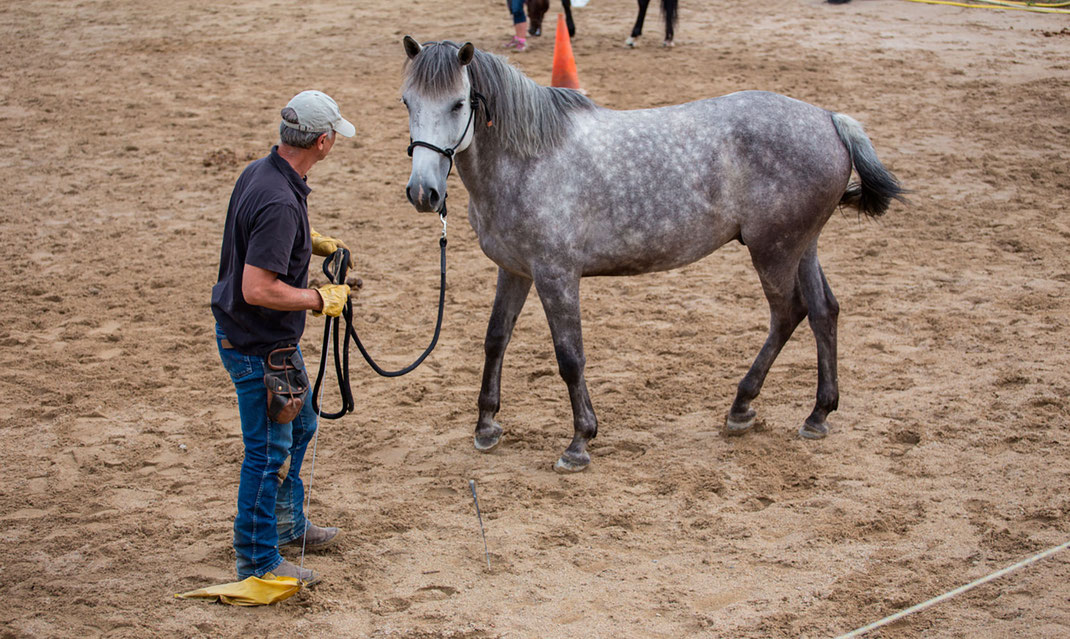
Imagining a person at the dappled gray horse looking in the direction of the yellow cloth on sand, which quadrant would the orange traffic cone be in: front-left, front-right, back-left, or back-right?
back-right

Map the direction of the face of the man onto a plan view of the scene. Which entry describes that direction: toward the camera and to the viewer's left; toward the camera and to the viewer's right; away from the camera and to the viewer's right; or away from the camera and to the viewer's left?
away from the camera and to the viewer's right

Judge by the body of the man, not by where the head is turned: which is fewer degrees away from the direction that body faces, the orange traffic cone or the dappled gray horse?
the dappled gray horse

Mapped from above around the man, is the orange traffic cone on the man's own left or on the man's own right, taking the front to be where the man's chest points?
on the man's own left

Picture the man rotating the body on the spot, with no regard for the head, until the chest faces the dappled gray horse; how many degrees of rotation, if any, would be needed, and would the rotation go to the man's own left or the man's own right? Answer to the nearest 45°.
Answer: approximately 45° to the man's own left

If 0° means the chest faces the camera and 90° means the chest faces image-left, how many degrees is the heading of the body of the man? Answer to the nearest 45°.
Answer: approximately 270°
